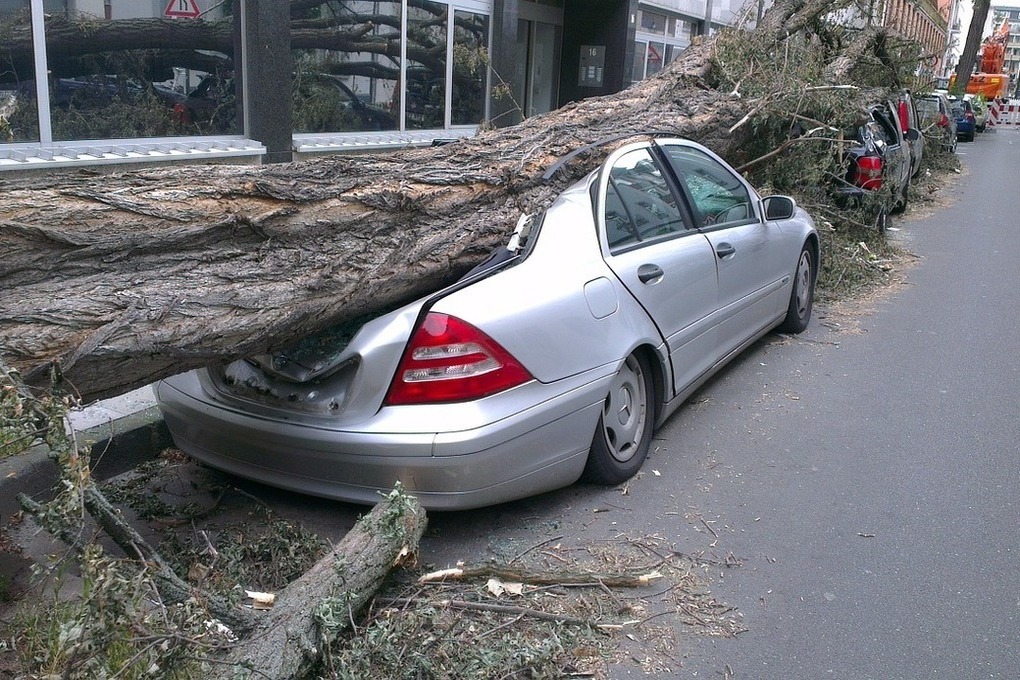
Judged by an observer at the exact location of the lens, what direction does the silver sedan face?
facing away from the viewer and to the right of the viewer

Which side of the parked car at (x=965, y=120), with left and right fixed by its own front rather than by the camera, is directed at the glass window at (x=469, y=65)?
back

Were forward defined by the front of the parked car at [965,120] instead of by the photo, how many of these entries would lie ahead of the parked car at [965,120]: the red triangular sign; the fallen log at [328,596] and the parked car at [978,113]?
1

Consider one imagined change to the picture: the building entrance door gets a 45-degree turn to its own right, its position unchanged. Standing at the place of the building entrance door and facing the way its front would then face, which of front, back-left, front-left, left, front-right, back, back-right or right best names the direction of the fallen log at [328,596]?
front

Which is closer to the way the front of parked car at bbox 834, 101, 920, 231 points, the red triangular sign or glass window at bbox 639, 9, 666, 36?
the glass window

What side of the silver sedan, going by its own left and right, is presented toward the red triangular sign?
left

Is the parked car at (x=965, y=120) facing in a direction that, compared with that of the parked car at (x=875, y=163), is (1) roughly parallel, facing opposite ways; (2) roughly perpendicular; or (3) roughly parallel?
roughly parallel

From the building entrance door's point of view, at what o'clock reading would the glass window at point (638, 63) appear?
The glass window is roughly at 9 o'clock from the building entrance door.

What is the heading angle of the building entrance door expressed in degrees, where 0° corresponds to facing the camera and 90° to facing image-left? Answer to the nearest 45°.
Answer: approximately 315°

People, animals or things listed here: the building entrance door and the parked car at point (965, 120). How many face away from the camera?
1

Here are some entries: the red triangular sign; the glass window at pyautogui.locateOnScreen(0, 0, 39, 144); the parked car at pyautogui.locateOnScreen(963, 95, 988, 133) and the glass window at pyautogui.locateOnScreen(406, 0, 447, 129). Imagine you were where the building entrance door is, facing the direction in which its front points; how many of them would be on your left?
1

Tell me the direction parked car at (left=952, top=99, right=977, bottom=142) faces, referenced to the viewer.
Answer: facing away from the viewer

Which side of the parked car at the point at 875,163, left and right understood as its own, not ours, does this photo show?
back

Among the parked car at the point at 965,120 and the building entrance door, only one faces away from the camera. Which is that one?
the parked car

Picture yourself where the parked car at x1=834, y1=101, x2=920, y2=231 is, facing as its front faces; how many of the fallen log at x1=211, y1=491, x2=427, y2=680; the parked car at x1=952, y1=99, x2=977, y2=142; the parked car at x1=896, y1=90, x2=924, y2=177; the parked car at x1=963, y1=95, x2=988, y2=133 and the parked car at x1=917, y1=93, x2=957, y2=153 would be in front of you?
4

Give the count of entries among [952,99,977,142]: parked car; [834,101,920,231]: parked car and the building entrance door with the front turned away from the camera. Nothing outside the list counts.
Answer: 2

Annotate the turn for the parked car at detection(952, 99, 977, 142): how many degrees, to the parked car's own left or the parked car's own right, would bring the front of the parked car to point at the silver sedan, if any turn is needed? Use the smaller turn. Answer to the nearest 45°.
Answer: approximately 180°

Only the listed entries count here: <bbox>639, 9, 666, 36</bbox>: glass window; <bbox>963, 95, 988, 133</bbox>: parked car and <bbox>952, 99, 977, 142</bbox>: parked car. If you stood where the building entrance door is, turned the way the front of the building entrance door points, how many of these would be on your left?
3

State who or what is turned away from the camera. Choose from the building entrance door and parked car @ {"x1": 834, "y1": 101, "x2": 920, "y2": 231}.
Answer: the parked car

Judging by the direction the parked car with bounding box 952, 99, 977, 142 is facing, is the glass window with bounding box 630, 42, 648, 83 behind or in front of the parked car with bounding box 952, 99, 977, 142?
behind

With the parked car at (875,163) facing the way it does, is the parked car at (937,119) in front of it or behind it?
in front
